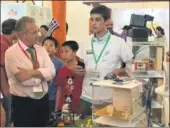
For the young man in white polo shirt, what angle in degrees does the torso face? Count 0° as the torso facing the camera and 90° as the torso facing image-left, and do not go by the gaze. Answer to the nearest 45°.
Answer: approximately 45°

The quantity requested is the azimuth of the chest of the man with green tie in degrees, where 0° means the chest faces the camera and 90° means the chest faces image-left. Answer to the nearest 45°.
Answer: approximately 315°
